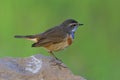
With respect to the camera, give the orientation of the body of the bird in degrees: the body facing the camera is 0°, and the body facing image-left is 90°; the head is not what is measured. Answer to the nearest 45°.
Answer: approximately 270°
